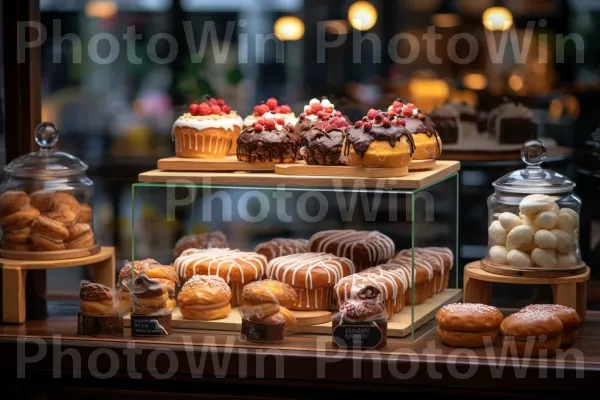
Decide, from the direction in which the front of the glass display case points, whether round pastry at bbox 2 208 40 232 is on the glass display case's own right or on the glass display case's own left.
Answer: on the glass display case's own right

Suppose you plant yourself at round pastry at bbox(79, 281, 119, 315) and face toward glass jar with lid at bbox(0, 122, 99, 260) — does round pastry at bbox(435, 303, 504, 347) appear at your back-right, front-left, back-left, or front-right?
back-right

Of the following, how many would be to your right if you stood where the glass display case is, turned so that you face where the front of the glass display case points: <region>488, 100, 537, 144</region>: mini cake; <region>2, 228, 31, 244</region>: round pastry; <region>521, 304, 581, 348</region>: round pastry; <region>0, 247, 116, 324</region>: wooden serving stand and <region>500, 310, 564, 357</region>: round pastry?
2

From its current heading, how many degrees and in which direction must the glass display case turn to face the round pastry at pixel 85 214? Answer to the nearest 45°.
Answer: approximately 90° to its right

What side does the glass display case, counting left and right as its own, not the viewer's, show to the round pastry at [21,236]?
right

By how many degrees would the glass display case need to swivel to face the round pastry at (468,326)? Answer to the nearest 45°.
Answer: approximately 45° to its left

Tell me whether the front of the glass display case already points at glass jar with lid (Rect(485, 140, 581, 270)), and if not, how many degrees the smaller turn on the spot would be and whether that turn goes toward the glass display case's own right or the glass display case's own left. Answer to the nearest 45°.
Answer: approximately 45° to the glass display case's own left

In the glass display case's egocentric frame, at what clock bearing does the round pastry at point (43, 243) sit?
The round pastry is roughly at 3 o'clock from the glass display case.

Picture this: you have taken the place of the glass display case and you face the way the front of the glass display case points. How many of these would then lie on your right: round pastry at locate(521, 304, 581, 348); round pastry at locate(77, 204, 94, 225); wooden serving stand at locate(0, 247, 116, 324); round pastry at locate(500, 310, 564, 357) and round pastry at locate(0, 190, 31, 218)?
3

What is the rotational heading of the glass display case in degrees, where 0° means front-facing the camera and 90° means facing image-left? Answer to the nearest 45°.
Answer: approximately 0°
